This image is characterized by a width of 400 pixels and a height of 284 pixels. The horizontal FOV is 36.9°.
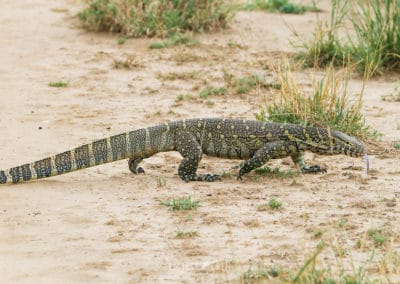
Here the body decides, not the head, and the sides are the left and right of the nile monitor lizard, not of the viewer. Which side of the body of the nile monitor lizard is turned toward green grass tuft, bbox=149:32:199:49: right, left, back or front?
left

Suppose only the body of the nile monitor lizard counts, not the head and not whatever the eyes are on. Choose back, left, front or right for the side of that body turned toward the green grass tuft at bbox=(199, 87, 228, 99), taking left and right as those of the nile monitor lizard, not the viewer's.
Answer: left

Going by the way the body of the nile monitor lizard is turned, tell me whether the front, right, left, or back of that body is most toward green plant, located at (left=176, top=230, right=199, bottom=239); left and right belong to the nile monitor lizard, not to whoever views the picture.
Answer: right

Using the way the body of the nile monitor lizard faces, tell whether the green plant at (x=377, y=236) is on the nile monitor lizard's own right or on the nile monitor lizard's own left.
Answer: on the nile monitor lizard's own right

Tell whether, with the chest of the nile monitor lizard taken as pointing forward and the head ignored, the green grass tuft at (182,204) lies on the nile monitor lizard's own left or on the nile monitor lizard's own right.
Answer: on the nile monitor lizard's own right

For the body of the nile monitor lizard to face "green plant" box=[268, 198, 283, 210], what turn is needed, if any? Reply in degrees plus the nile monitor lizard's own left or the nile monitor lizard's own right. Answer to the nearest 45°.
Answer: approximately 45° to the nile monitor lizard's own right

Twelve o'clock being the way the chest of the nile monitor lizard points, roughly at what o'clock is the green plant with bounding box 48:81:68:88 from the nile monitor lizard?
The green plant is roughly at 8 o'clock from the nile monitor lizard.

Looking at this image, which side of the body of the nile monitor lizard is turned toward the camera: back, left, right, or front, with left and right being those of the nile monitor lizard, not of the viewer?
right
